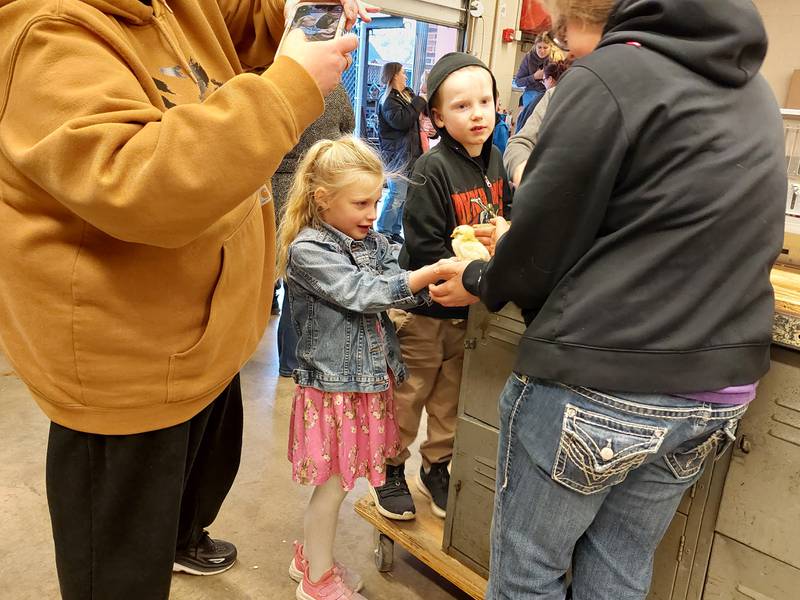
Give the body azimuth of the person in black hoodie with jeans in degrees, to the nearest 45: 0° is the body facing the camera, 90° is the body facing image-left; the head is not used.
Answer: approximately 135°

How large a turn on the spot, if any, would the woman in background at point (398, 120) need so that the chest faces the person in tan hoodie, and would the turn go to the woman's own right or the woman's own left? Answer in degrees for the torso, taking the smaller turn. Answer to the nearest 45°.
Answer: approximately 90° to the woman's own right

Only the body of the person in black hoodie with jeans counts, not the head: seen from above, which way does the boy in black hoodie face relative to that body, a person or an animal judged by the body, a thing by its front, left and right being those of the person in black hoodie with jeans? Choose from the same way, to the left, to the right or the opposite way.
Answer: the opposite way

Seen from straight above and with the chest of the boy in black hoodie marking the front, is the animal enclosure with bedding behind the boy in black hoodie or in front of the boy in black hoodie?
in front

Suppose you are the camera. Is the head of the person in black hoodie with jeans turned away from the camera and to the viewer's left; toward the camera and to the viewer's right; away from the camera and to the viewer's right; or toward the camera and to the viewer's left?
away from the camera and to the viewer's left

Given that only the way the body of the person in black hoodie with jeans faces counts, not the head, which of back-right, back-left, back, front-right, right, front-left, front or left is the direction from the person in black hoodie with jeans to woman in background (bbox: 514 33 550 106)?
front-right

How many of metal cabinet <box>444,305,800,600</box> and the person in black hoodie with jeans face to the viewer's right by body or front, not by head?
0

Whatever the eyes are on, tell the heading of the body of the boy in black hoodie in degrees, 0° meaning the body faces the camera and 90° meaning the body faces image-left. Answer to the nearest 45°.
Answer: approximately 315°

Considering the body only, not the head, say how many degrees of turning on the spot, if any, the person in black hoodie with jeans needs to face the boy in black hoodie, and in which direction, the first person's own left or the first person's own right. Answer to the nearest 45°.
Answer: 0° — they already face them
